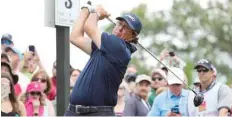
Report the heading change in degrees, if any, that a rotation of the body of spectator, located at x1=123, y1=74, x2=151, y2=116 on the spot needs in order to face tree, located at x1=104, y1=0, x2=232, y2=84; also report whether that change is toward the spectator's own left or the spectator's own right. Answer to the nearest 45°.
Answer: approximately 135° to the spectator's own left

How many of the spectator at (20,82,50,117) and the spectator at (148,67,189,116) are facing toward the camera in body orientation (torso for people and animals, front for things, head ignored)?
2

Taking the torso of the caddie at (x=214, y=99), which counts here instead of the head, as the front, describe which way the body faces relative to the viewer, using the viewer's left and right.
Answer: facing the viewer and to the left of the viewer

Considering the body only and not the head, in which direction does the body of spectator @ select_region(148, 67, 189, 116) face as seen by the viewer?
toward the camera

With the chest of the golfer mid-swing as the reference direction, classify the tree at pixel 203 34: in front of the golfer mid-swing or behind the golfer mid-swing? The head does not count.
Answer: behind
